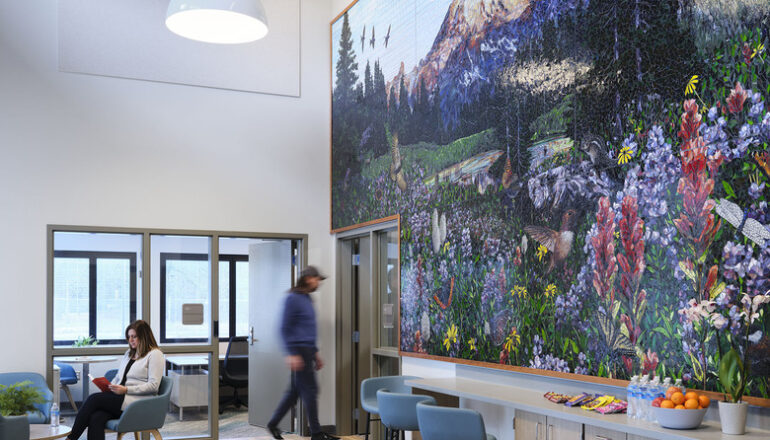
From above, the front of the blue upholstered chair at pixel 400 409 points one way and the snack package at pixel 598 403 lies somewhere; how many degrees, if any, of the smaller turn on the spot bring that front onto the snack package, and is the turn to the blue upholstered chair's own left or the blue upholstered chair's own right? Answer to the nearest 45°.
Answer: approximately 90° to the blue upholstered chair's own right

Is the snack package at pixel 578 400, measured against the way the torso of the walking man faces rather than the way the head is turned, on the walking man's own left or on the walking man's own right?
on the walking man's own right

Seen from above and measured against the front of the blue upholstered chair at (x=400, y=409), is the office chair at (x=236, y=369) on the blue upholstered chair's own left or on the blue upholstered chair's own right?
on the blue upholstered chair's own left

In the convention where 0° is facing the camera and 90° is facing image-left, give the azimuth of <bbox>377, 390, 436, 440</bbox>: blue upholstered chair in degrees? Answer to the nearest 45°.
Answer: approximately 225°

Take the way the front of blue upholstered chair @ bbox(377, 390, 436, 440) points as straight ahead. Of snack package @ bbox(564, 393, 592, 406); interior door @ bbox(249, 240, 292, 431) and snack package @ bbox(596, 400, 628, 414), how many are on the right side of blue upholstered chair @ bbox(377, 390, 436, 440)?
2

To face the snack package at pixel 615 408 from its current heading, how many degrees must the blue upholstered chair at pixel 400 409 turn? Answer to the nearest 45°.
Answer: approximately 90° to its right

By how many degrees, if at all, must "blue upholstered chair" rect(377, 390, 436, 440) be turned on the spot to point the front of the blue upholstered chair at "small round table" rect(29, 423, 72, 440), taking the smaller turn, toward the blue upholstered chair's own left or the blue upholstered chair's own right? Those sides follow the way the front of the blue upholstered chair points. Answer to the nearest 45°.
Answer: approximately 135° to the blue upholstered chair's own left

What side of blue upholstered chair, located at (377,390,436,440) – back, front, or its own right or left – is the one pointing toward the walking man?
left

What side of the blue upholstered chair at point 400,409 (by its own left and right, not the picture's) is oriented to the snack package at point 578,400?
right
